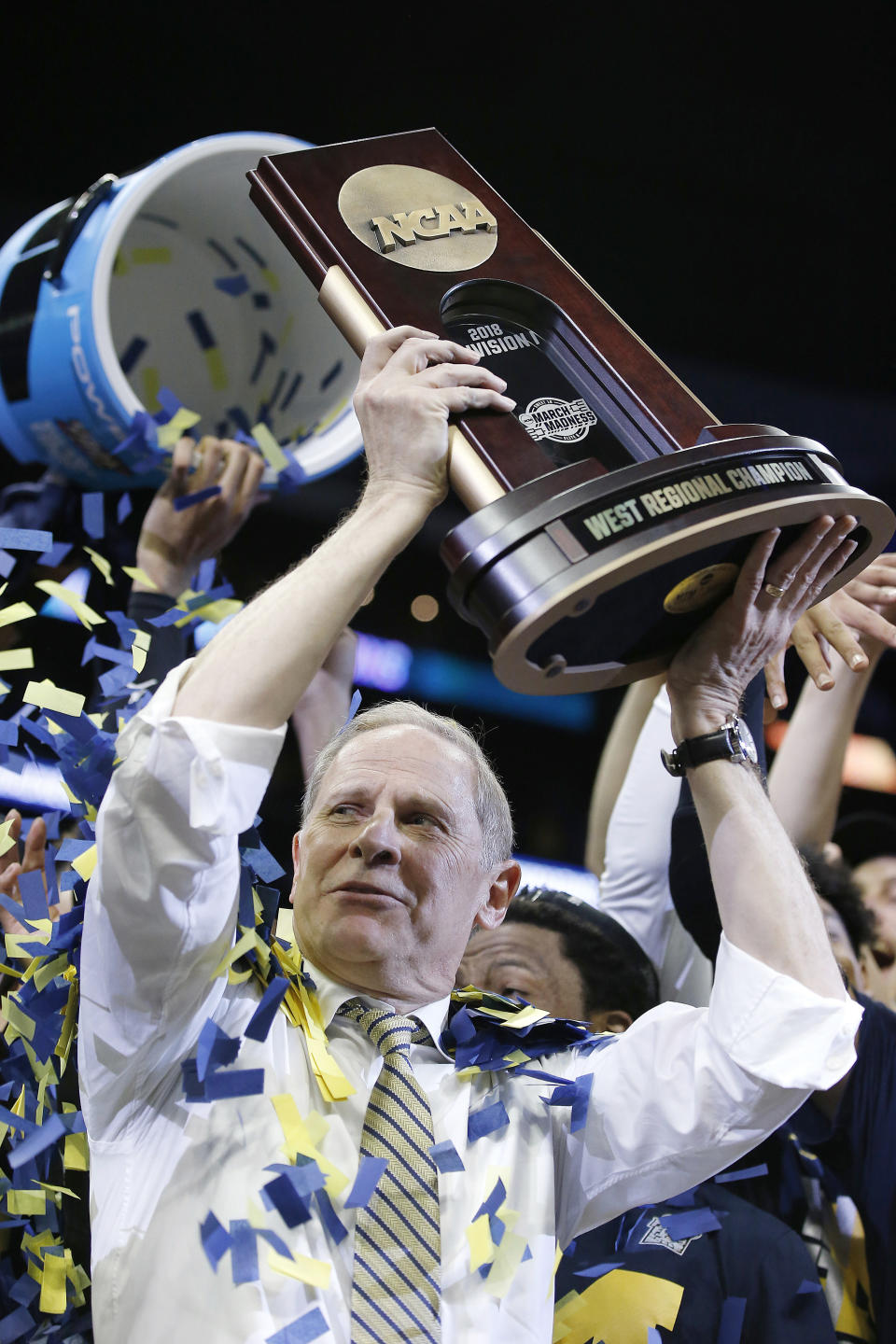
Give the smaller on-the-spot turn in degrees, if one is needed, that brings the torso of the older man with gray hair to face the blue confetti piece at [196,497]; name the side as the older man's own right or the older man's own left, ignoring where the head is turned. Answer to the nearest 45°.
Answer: approximately 180°

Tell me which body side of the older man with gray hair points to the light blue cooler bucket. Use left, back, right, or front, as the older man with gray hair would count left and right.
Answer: back

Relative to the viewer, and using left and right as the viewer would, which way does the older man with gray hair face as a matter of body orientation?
facing the viewer

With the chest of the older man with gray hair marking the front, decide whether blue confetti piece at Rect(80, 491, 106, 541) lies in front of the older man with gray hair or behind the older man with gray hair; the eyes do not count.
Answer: behind

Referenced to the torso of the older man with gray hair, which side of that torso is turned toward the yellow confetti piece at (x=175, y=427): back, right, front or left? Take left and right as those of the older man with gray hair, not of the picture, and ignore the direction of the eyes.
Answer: back

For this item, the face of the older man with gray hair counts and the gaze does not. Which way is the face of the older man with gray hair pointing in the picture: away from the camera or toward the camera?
toward the camera

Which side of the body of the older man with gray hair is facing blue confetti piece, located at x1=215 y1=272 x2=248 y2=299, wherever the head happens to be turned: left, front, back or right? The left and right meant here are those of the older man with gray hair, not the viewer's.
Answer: back
